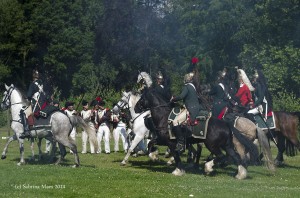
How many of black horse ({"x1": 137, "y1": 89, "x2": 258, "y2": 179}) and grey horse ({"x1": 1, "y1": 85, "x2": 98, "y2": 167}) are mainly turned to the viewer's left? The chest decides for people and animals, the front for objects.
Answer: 2

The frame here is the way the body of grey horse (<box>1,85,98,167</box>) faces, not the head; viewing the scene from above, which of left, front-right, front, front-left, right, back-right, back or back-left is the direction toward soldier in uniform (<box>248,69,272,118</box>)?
back

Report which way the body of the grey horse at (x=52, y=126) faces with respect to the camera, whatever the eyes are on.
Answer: to the viewer's left

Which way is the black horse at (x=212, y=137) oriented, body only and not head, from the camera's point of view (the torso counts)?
to the viewer's left

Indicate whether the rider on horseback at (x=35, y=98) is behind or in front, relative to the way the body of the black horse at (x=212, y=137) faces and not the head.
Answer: in front
